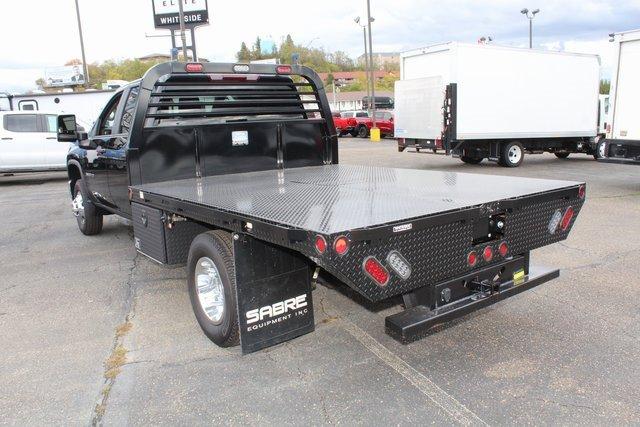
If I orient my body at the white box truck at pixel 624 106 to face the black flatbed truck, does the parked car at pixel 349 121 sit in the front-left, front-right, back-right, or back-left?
back-right

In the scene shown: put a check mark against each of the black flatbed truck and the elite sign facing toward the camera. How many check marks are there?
1

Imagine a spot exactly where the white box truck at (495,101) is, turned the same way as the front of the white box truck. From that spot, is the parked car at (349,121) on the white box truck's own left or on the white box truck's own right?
on the white box truck's own left

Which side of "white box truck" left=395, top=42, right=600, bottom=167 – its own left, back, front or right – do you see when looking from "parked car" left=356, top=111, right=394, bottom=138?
left

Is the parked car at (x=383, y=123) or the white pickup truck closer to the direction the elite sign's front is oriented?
the white pickup truck

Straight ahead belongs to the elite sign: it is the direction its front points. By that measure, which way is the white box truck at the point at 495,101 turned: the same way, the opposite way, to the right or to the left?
to the left

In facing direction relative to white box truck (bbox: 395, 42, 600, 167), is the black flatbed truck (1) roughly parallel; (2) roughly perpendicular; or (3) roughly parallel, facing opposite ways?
roughly perpendicular

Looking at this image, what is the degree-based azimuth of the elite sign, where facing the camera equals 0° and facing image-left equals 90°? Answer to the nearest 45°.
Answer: approximately 0°

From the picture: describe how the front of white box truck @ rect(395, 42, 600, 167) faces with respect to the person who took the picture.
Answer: facing away from the viewer and to the right of the viewer

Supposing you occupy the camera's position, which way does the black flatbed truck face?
facing away from the viewer and to the left of the viewer

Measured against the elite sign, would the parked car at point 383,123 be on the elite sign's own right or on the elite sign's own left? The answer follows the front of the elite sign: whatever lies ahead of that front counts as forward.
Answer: on the elite sign's own left

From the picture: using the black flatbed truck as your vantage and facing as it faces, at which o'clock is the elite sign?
The elite sign is roughly at 1 o'clock from the black flatbed truck.

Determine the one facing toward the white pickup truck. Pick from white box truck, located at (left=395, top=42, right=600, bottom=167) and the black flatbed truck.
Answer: the black flatbed truck
